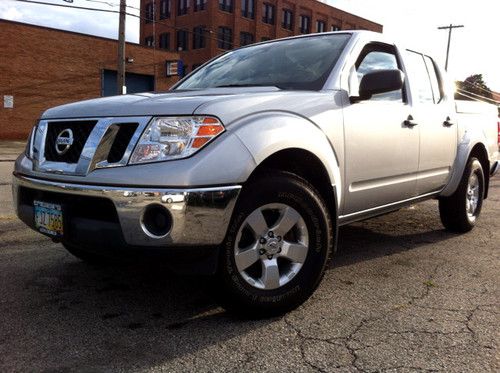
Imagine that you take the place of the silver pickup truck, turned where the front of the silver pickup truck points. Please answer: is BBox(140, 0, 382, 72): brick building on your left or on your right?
on your right

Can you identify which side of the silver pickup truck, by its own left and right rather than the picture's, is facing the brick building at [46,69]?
right

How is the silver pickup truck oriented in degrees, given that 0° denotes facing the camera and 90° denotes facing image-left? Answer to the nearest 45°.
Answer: approximately 45°

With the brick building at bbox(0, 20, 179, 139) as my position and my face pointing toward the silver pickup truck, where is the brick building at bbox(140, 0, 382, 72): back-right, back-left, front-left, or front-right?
back-left
